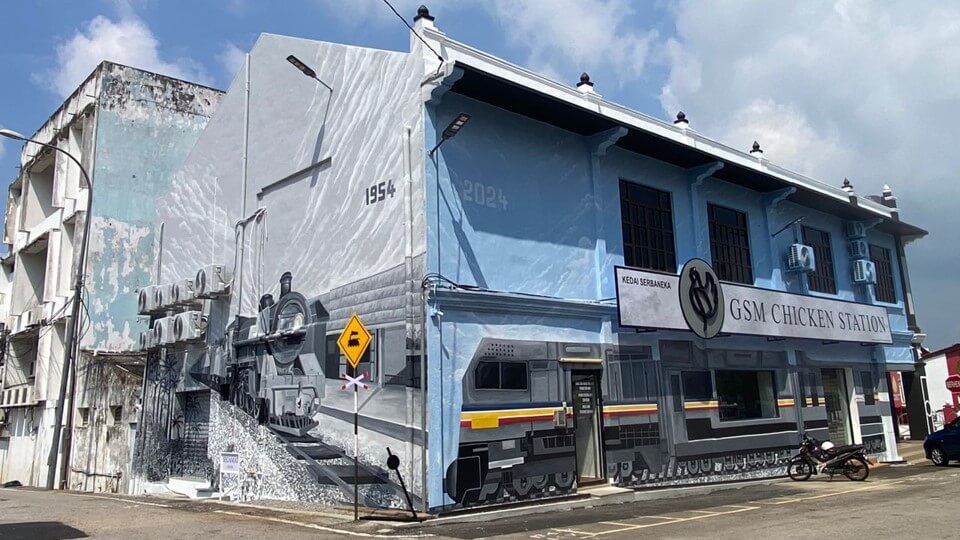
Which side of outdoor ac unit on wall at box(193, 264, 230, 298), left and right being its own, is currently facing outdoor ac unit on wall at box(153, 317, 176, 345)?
right

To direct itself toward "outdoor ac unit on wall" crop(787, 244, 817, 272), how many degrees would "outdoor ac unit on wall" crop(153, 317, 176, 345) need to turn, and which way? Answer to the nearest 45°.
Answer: approximately 135° to its left

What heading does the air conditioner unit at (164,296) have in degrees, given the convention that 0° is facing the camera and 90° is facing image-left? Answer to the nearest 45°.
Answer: approximately 45°

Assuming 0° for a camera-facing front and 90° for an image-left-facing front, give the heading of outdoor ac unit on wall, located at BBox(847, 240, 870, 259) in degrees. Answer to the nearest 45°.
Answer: approximately 315°

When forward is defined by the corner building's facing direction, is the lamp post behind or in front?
behind

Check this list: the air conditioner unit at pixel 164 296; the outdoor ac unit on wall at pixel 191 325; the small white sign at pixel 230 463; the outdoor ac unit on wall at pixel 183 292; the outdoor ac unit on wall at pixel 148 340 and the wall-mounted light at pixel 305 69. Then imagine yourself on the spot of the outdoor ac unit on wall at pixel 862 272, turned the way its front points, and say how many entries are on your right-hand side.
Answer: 6

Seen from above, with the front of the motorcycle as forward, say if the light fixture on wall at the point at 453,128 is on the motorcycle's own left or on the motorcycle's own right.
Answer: on the motorcycle's own left
